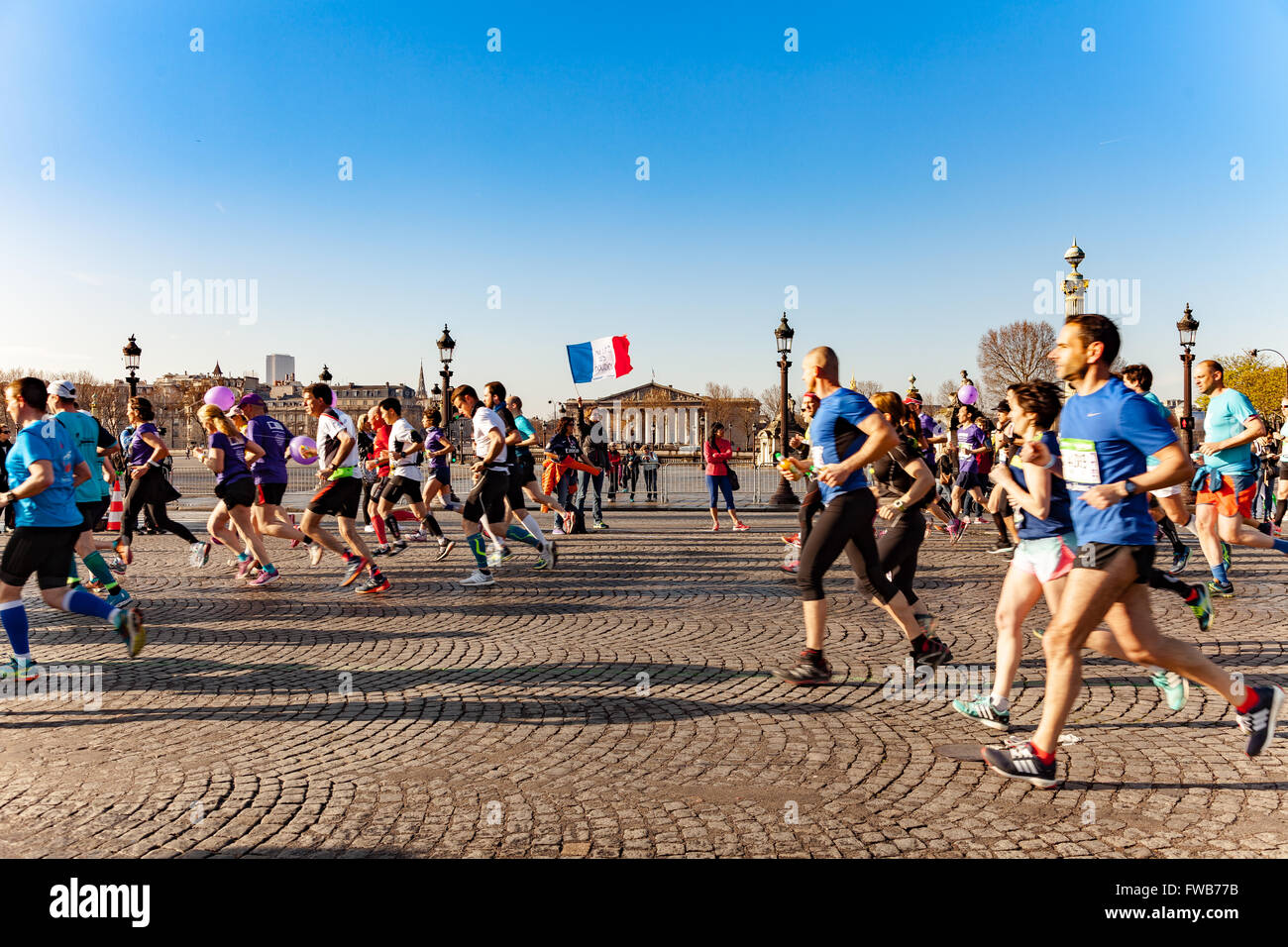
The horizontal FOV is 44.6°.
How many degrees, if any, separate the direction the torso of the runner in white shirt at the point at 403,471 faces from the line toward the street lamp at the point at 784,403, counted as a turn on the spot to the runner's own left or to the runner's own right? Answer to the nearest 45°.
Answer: approximately 135° to the runner's own right

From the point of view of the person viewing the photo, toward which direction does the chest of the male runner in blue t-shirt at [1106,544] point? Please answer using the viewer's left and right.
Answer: facing to the left of the viewer

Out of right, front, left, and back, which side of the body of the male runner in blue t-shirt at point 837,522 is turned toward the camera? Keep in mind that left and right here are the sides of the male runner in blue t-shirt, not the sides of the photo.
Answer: left

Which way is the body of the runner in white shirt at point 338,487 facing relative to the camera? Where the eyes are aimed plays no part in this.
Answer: to the viewer's left

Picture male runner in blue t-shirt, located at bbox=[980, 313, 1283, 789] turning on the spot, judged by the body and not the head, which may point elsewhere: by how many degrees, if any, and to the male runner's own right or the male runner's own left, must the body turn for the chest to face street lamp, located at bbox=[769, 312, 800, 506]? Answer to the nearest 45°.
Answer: approximately 90° to the male runner's own right

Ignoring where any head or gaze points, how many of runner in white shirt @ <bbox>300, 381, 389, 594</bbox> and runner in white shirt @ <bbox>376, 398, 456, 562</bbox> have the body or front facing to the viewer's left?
2

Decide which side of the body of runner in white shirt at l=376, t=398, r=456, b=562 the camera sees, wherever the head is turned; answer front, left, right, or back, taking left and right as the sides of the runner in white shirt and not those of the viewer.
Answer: left

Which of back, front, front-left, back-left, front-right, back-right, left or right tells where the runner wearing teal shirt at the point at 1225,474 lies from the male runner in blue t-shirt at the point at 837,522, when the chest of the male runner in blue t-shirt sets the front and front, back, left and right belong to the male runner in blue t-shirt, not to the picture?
back-right

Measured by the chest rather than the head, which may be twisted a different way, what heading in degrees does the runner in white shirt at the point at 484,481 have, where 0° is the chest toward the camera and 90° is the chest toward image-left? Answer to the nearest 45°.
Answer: approximately 90°
